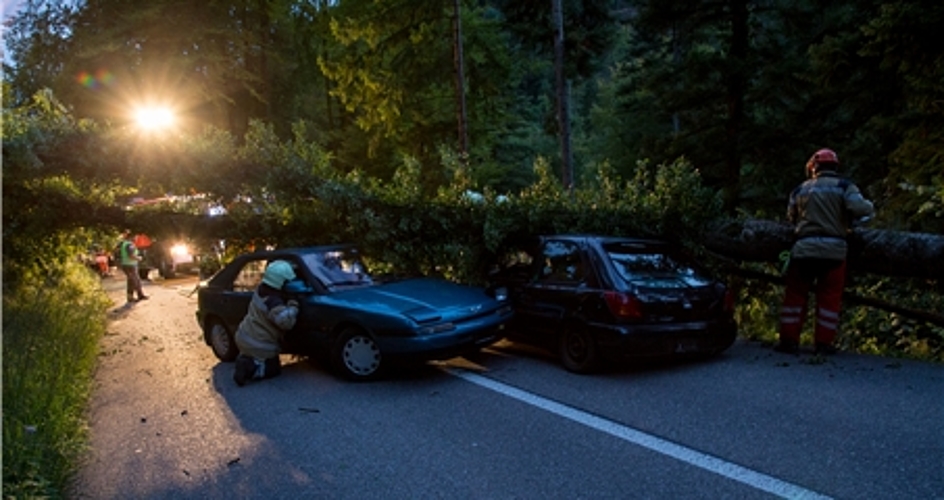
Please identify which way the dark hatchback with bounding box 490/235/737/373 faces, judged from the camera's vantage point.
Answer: facing away from the viewer and to the left of the viewer

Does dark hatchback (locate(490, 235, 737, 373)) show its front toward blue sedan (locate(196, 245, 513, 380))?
no

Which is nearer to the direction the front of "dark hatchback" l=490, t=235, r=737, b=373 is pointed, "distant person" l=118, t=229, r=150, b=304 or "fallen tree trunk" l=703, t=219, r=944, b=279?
the distant person

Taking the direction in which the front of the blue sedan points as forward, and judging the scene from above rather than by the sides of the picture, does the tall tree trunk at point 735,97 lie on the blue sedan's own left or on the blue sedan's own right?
on the blue sedan's own left

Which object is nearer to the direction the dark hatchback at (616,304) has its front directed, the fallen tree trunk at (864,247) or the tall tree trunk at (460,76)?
the tall tree trunk

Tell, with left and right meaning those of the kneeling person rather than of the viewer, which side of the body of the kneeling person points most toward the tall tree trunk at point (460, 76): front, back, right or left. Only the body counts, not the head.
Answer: front

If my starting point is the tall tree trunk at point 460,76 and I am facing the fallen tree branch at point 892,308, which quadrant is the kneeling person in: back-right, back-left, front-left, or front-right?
front-right

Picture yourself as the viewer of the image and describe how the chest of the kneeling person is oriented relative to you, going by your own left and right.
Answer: facing away from the viewer and to the right of the viewer

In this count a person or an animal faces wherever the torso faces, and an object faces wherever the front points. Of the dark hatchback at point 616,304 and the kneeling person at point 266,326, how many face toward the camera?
0

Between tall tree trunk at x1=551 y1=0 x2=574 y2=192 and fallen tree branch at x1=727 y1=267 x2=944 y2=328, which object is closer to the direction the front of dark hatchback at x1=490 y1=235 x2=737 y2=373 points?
the tall tree trunk

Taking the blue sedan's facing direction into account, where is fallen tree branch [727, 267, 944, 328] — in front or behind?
in front

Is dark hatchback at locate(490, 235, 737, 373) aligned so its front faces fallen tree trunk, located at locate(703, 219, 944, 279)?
no

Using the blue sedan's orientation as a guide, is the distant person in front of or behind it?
behind

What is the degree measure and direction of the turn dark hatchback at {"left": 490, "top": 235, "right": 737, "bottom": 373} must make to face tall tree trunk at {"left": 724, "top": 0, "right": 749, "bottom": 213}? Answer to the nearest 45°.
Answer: approximately 45° to its right

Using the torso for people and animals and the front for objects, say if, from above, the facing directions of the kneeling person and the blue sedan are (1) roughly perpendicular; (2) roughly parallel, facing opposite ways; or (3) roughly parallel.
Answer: roughly perpendicular

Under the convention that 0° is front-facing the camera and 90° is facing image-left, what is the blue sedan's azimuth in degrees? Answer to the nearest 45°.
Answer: approximately 315°

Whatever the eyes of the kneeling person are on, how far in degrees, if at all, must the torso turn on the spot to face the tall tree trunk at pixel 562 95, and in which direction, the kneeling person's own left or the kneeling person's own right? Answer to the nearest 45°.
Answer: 0° — they already face it
